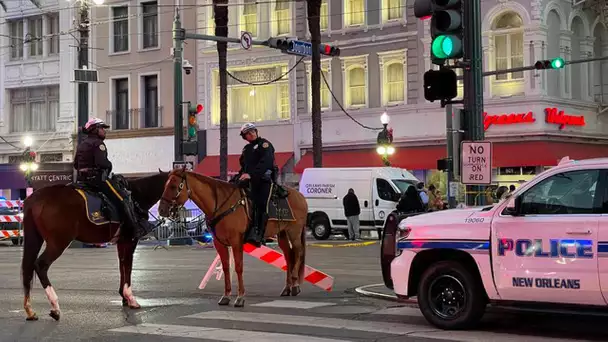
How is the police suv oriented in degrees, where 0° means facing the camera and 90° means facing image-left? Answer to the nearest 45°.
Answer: approximately 90°

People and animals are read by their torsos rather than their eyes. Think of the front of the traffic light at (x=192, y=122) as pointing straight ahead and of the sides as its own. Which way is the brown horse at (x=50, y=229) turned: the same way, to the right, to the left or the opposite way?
to the left

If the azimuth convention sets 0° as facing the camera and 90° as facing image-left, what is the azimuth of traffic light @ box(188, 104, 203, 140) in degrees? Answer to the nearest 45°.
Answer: approximately 315°

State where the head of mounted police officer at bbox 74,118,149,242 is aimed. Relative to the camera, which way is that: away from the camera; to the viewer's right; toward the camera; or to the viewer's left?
to the viewer's right

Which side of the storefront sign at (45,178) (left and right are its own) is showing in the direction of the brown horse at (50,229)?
front

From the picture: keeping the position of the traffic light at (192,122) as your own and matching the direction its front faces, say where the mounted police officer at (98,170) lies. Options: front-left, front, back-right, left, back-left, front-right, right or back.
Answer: front-right

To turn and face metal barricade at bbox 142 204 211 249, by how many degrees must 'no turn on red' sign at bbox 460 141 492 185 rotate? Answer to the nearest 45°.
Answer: approximately 135° to its right

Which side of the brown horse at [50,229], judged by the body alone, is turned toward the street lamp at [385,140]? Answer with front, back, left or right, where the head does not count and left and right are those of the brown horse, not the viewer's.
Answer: front

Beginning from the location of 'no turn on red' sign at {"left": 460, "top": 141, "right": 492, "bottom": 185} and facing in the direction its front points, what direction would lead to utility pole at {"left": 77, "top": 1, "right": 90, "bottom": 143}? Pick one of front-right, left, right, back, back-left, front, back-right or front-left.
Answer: back-right

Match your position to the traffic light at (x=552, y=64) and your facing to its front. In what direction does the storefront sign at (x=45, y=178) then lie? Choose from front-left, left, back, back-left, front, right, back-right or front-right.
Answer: right

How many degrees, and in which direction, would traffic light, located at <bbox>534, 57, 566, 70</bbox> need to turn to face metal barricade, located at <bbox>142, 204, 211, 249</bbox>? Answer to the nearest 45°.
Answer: approximately 90° to its right

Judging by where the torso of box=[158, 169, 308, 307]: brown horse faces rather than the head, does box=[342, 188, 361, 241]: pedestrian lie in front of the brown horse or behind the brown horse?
behind
